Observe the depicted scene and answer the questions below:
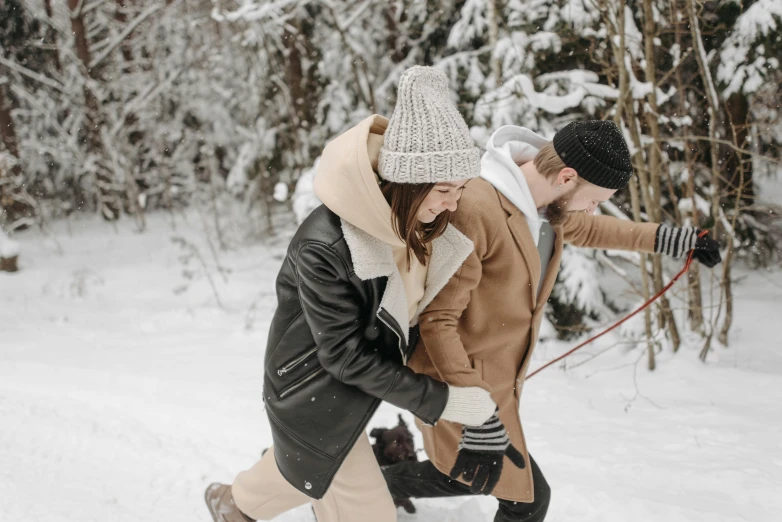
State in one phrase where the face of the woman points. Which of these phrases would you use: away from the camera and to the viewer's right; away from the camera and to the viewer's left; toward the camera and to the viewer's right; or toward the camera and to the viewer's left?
toward the camera and to the viewer's right

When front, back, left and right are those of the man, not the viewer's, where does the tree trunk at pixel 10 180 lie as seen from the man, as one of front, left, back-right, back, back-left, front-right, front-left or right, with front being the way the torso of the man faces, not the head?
back-left

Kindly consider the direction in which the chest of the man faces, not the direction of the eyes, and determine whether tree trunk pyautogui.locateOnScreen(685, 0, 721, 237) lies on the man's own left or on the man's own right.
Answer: on the man's own left

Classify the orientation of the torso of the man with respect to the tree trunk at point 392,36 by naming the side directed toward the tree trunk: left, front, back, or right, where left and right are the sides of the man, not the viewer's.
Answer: left

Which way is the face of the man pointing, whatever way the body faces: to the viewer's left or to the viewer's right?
to the viewer's right

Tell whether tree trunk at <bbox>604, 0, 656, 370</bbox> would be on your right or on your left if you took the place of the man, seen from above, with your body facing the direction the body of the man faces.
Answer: on your left

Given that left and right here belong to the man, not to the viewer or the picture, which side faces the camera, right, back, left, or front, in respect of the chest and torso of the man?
right

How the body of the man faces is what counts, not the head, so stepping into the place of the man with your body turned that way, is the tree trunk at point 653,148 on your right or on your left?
on your left
